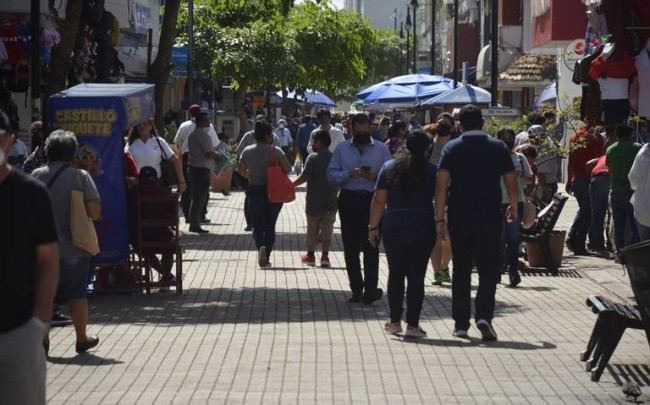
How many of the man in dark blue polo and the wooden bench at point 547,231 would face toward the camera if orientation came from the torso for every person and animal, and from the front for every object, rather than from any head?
0

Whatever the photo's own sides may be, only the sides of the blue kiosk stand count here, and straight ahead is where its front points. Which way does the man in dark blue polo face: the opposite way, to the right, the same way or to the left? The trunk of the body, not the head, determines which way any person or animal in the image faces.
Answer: the opposite way

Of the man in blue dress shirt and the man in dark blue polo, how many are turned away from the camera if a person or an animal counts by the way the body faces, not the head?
1

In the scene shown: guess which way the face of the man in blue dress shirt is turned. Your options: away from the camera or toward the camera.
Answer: toward the camera

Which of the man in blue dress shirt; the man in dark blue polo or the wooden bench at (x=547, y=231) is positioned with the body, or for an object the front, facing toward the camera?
the man in blue dress shirt

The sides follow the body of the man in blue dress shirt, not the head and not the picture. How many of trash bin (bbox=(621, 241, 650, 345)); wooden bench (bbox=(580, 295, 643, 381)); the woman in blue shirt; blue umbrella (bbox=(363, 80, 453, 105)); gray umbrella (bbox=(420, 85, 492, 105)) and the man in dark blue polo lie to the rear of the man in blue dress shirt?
2

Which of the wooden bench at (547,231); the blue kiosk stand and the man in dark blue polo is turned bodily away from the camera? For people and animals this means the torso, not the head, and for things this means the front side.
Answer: the man in dark blue polo

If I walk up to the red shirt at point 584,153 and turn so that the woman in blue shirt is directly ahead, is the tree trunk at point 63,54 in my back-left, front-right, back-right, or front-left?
front-right

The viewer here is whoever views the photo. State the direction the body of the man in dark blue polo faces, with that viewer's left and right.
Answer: facing away from the viewer

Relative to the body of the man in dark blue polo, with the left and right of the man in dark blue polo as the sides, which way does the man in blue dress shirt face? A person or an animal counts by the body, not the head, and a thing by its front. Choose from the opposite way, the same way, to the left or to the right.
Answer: the opposite way

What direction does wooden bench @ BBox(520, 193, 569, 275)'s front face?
to the viewer's left

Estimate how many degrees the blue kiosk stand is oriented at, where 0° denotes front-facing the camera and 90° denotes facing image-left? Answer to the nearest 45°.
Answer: approximately 0°

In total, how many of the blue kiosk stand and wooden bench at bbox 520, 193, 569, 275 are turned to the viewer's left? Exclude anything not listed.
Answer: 1

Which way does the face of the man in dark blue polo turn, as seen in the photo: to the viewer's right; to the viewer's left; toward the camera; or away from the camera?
away from the camera

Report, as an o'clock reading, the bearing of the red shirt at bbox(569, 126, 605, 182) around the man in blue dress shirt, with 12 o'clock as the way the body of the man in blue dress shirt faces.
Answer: The red shirt is roughly at 7 o'clock from the man in blue dress shirt.

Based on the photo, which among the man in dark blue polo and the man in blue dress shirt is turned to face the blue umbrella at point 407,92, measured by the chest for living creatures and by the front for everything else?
the man in dark blue polo

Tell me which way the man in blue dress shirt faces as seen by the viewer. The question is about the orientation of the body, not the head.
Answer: toward the camera

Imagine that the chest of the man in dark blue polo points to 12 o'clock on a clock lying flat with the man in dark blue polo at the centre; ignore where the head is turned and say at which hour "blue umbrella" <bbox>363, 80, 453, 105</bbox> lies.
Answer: The blue umbrella is roughly at 12 o'clock from the man in dark blue polo.

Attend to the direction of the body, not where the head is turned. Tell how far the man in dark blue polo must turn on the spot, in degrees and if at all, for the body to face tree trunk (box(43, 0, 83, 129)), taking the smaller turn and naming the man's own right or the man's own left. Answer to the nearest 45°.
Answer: approximately 45° to the man's own left
